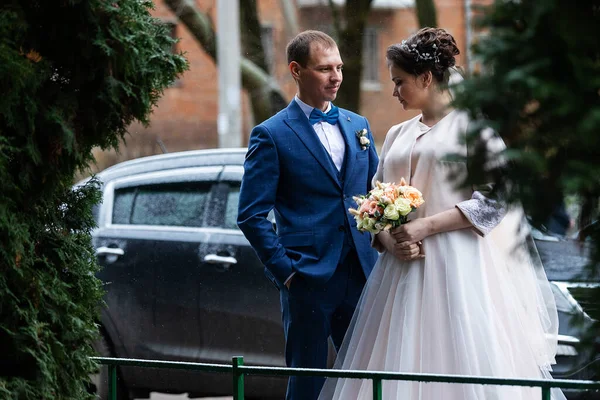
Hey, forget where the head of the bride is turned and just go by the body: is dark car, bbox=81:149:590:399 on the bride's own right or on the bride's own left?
on the bride's own right

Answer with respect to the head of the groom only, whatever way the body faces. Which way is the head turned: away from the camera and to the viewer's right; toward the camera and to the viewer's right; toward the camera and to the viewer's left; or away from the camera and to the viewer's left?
toward the camera and to the viewer's right

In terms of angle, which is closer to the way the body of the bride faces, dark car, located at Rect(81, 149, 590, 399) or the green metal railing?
the green metal railing

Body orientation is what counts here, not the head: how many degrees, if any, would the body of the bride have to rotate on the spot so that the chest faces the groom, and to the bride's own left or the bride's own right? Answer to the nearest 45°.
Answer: approximately 45° to the bride's own right

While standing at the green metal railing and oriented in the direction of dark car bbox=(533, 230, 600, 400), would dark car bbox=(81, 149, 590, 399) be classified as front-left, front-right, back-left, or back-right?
front-left

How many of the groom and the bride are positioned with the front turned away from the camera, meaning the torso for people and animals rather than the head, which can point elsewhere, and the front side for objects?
0

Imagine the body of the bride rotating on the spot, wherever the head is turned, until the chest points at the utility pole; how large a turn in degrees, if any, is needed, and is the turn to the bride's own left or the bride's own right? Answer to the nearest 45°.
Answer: approximately 135° to the bride's own right

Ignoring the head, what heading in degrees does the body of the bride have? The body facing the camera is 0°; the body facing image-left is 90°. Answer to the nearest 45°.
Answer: approximately 45°

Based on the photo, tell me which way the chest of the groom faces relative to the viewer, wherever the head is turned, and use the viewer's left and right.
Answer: facing the viewer and to the right of the viewer

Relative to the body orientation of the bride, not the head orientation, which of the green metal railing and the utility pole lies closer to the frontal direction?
the green metal railing

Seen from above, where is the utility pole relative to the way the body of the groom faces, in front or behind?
behind
